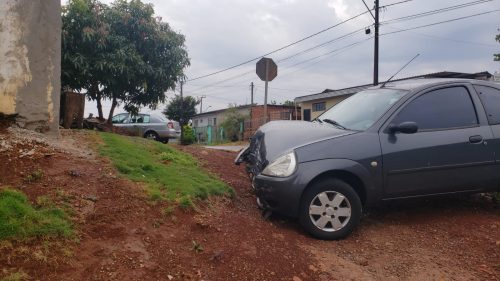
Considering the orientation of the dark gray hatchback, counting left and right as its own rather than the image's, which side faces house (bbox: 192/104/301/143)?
right

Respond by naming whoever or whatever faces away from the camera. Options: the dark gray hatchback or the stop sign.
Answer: the stop sign

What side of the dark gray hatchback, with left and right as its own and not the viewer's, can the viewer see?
left

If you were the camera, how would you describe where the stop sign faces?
facing away from the viewer

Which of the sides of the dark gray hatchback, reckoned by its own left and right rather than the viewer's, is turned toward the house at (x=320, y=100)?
right

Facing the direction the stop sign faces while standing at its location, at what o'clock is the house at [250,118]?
The house is roughly at 12 o'clock from the stop sign.

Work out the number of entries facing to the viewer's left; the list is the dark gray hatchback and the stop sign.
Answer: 1

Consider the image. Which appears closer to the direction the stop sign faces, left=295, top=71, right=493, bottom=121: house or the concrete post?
the house
